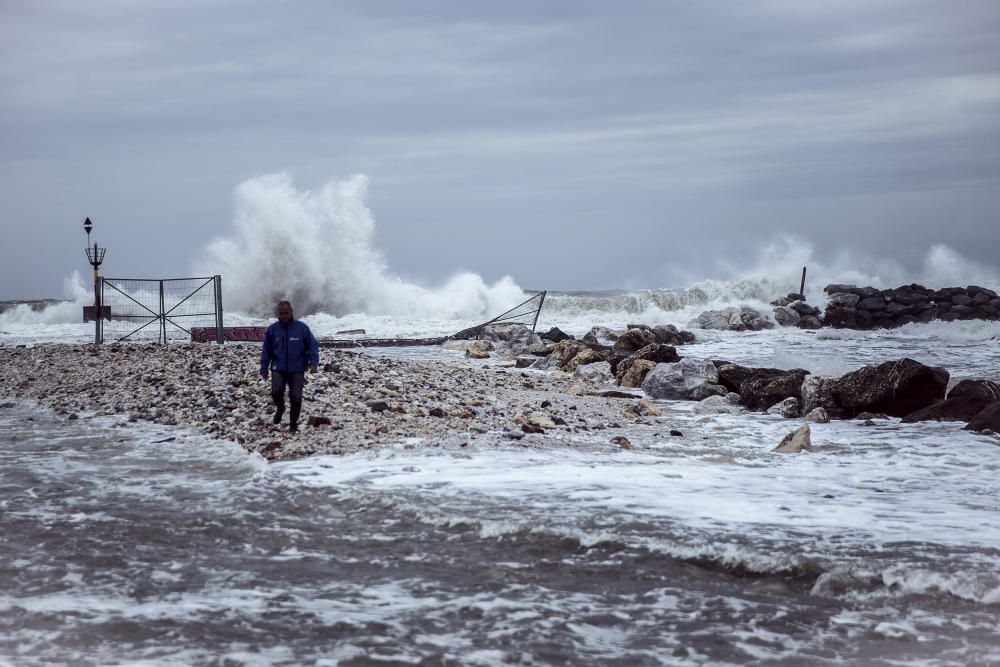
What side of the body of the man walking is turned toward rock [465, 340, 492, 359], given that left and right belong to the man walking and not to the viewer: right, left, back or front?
back

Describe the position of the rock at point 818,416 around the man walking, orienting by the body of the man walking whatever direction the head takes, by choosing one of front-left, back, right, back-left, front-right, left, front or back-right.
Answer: left

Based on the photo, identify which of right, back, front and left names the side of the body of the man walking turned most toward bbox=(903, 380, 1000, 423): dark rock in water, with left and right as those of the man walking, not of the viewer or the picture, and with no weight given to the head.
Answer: left

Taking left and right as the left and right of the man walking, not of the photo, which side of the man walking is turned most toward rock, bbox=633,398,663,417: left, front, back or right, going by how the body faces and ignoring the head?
left

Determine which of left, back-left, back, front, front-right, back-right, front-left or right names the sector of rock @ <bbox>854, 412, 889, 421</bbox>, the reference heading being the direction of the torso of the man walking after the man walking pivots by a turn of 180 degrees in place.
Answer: right

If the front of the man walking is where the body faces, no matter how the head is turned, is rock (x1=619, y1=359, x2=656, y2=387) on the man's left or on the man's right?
on the man's left

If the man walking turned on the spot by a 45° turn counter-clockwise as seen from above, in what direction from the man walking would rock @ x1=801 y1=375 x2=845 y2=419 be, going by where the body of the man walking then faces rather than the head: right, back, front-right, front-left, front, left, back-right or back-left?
front-left

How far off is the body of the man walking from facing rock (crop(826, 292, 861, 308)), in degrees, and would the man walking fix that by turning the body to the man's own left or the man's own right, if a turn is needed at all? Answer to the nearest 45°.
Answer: approximately 135° to the man's own left

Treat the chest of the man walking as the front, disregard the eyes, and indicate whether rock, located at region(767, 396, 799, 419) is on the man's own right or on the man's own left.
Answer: on the man's own left

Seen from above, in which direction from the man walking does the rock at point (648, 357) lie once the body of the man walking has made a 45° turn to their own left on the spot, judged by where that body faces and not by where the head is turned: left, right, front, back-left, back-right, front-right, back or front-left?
left

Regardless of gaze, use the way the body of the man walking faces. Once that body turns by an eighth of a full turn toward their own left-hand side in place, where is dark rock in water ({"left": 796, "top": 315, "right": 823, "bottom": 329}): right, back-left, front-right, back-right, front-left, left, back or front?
left

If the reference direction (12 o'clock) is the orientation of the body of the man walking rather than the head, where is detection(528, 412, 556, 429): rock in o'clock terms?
The rock is roughly at 9 o'clock from the man walking.

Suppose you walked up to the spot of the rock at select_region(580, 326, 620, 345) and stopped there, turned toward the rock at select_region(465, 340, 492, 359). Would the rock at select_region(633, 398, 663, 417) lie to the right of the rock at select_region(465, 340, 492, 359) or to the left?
left

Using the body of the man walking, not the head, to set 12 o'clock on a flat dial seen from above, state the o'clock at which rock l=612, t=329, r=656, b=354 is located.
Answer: The rock is roughly at 7 o'clock from the man walking.

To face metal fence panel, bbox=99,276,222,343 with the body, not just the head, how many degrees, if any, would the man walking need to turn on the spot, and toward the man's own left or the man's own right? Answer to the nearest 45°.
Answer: approximately 180°

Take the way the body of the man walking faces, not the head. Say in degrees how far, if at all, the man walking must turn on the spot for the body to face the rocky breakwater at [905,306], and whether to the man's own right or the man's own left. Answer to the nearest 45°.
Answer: approximately 135° to the man's own left

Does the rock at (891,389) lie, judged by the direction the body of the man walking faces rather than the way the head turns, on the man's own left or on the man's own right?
on the man's own left

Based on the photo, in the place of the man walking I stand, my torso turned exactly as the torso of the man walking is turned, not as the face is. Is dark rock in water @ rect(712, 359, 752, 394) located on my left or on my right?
on my left
